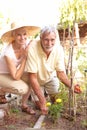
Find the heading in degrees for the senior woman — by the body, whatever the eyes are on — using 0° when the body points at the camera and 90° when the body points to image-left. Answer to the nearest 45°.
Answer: approximately 315°
